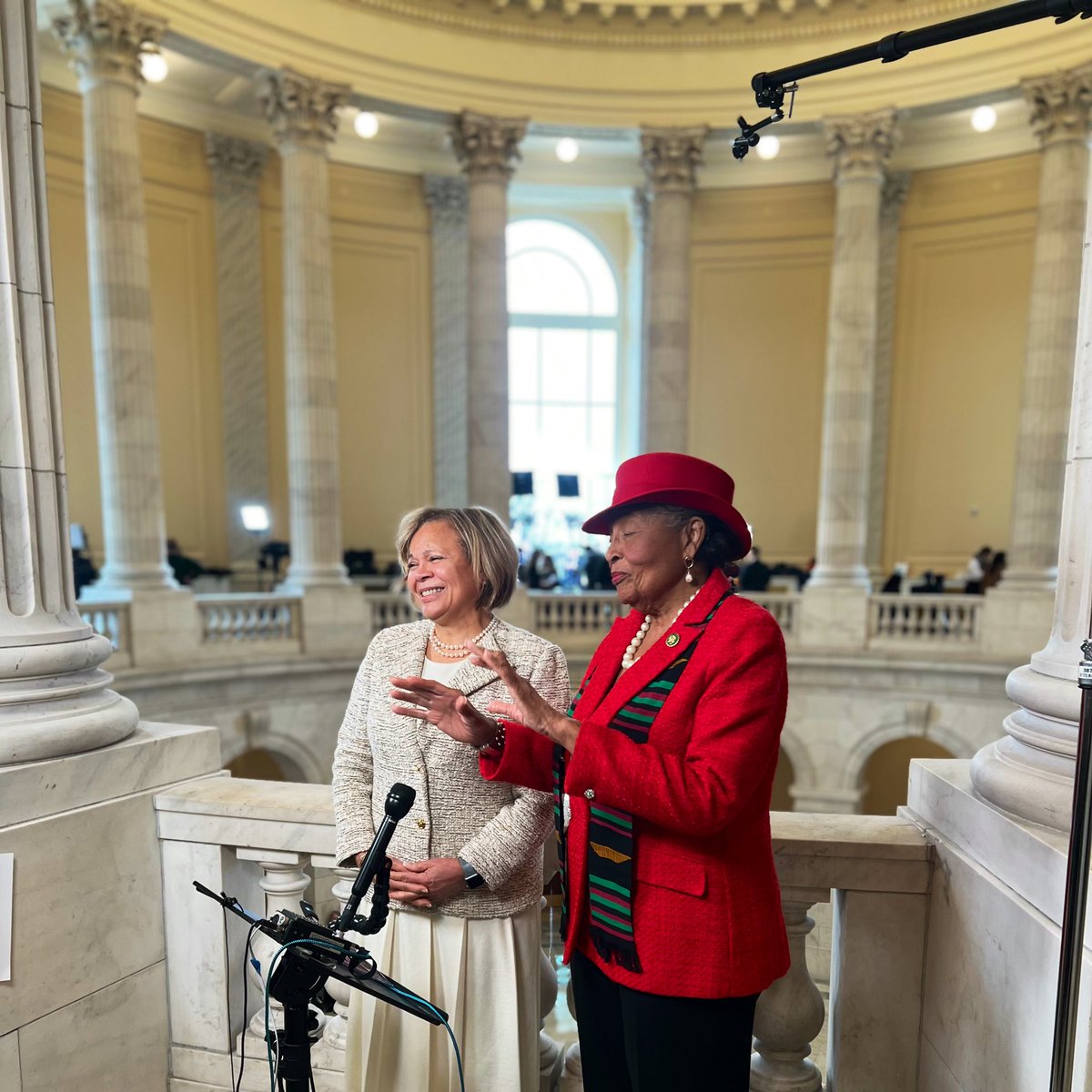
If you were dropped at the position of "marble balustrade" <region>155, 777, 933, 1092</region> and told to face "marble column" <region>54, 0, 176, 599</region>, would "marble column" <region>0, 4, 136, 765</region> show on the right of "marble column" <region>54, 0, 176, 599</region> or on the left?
left

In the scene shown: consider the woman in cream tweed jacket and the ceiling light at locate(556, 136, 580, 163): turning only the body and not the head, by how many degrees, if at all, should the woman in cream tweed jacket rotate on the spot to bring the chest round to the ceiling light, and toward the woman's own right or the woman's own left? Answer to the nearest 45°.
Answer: approximately 135° to the woman's own right

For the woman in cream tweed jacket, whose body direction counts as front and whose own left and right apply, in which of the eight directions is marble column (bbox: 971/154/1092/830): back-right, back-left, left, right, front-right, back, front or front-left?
back-left

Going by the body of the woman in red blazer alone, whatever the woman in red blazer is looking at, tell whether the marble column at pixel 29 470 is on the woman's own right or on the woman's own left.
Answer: on the woman's own right

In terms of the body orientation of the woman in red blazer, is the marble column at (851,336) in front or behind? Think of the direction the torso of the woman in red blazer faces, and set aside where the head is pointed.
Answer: behind

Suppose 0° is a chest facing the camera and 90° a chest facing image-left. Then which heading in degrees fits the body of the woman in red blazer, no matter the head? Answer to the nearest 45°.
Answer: approximately 45°

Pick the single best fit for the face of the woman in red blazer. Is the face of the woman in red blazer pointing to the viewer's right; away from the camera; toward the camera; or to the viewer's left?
to the viewer's left

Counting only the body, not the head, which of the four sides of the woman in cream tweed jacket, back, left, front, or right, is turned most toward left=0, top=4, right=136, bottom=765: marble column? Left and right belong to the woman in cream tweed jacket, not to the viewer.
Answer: right

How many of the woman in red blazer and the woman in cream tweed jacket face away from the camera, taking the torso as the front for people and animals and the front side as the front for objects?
0

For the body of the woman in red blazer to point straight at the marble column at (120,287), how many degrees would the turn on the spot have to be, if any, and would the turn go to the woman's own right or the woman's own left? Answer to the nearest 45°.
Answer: approximately 90° to the woman's own right

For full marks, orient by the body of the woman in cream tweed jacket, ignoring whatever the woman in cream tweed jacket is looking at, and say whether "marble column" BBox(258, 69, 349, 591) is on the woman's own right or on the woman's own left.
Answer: on the woman's own right
